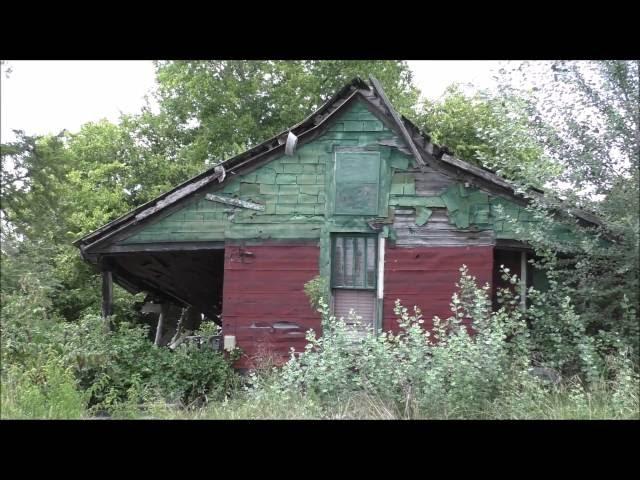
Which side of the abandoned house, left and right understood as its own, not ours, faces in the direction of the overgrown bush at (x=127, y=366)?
right

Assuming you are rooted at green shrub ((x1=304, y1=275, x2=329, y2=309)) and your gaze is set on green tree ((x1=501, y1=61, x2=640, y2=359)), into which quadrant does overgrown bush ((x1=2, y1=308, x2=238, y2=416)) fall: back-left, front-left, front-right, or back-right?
back-right

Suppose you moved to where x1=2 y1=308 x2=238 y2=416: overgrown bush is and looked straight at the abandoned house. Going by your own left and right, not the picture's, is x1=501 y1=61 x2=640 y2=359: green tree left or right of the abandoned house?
right

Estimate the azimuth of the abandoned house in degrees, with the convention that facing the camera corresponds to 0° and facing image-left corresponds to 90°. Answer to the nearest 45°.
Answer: approximately 0°

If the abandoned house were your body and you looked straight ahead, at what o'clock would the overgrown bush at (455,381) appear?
The overgrown bush is roughly at 11 o'clock from the abandoned house.

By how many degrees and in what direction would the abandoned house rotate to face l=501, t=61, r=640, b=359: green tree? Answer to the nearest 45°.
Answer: approximately 45° to its left
